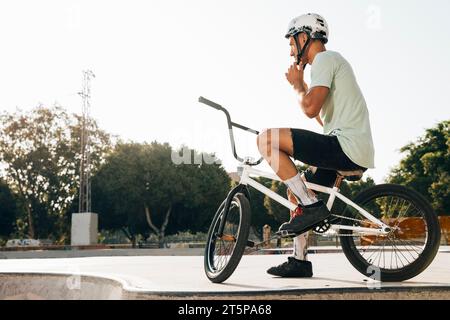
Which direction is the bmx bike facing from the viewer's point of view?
to the viewer's left

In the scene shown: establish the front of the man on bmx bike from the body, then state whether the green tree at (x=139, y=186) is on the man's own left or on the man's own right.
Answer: on the man's own right

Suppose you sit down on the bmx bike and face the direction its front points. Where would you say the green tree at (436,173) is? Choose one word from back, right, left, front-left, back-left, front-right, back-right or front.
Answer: right

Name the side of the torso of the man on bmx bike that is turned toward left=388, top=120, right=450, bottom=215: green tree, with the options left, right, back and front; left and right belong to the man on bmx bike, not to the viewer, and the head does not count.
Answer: right

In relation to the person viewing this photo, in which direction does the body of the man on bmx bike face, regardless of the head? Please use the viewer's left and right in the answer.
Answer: facing to the left of the viewer

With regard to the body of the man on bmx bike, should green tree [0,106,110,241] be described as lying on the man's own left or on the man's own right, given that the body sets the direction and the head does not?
on the man's own right

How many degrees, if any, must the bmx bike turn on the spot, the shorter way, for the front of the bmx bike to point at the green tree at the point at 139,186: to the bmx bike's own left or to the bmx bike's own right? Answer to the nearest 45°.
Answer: approximately 90° to the bmx bike's own right

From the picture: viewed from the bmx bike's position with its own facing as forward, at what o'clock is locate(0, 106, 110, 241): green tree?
The green tree is roughly at 2 o'clock from the bmx bike.
